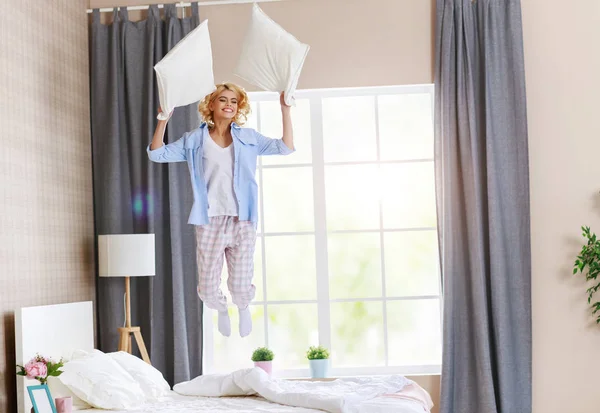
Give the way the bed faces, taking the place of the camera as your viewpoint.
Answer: facing to the right of the viewer

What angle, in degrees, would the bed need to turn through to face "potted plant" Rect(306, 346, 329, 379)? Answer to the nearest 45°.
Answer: approximately 45° to its left

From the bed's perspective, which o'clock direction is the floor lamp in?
The floor lamp is roughly at 8 o'clock from the bed.

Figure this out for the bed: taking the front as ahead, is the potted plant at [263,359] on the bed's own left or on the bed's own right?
on the bed's own left

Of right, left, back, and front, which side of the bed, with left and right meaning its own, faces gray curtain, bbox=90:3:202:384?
left

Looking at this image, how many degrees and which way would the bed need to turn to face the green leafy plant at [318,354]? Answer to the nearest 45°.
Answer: approximately 45° to its left

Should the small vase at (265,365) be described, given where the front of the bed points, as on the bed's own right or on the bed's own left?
on the bed's own left

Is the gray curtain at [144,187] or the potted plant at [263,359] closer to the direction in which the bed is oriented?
the potted plant

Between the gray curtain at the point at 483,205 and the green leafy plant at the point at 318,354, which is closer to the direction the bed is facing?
the gray curtain

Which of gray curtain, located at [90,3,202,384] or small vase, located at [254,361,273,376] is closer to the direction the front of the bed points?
the small vase
